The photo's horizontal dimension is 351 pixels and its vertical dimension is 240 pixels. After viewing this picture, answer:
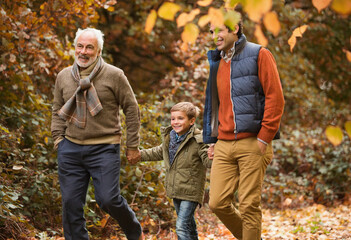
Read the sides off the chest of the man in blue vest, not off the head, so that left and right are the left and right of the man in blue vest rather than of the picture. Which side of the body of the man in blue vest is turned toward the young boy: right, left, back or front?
right

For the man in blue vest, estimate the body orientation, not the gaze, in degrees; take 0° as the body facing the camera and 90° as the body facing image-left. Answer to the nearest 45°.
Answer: approximately 45°

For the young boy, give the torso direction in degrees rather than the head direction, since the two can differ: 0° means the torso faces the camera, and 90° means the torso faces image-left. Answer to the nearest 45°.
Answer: approximately 45°

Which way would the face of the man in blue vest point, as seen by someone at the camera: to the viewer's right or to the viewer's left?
to the viewer's left

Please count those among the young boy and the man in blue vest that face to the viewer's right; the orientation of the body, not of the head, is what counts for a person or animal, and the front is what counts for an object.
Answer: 0

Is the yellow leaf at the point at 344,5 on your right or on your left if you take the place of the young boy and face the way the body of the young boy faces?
on your left

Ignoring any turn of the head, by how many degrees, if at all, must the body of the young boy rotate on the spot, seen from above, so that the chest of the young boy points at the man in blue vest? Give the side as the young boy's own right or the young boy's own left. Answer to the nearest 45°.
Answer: approximately 90° to the young boy's own left
